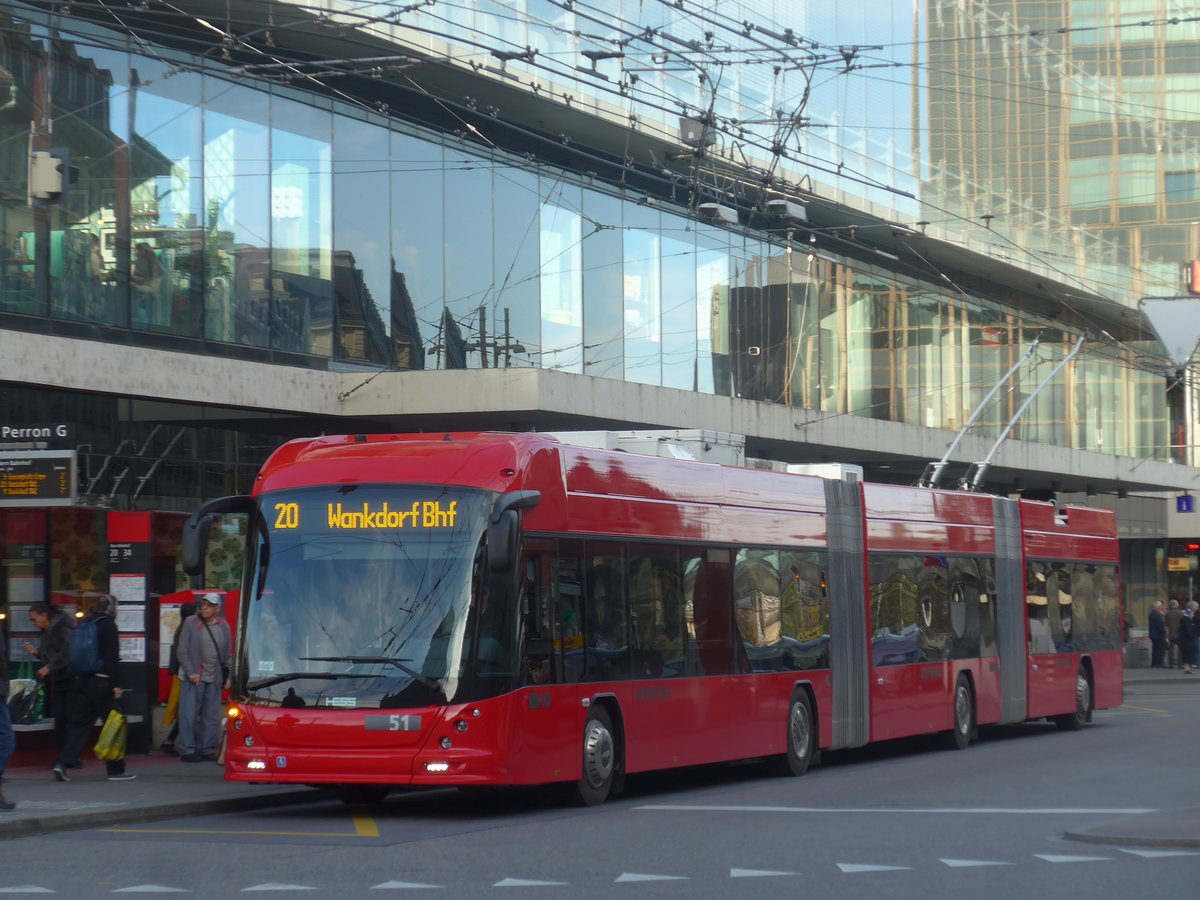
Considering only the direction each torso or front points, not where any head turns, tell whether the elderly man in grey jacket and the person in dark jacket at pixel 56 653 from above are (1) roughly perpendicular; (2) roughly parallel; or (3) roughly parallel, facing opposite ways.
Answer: roughly perpendicular

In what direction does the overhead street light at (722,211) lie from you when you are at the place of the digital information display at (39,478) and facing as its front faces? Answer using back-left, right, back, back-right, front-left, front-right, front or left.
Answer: back-left
